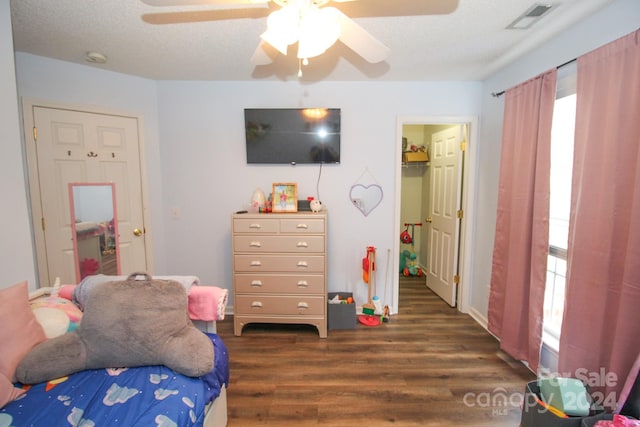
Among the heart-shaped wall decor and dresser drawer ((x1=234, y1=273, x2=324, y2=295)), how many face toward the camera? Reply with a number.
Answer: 2

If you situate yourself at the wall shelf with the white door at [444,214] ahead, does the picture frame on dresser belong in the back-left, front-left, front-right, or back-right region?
front-right

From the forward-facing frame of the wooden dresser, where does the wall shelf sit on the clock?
The wall shelf is roughly at 8 o'clock from the wooden dresser.

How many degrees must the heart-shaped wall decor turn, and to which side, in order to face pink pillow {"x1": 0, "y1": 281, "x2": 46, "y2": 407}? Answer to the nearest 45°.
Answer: approximately 45° to its right

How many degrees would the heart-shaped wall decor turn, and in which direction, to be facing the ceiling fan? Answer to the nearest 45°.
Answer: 0° — it already faces it

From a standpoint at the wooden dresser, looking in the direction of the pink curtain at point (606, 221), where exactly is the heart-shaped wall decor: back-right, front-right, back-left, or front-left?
front-left

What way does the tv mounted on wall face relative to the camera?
toward the camera

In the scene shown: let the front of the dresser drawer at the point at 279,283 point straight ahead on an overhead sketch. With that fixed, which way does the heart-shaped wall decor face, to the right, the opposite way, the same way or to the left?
the same way

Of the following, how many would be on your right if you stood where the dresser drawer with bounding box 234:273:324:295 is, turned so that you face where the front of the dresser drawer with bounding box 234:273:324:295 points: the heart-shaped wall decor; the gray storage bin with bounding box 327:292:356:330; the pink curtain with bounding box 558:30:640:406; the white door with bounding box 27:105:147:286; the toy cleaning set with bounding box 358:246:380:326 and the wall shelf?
1

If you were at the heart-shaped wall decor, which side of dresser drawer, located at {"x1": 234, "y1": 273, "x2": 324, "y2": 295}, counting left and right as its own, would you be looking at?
left

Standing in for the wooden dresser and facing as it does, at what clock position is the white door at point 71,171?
The white door is roughly at 3 o'clock from the wooden dresser.

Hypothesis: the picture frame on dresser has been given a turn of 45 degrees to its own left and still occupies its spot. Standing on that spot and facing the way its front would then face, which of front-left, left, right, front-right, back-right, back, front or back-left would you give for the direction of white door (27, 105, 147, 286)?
back-right

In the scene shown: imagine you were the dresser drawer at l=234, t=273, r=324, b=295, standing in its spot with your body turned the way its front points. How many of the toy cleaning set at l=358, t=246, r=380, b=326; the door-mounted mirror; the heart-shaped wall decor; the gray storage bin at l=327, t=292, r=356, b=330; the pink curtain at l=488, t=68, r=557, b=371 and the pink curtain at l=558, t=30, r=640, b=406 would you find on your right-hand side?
1

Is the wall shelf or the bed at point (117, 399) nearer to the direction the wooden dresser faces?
the bed

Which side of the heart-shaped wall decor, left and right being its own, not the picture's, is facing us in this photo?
front

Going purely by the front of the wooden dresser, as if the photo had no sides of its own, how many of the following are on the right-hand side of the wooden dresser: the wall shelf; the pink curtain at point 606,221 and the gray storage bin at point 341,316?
0

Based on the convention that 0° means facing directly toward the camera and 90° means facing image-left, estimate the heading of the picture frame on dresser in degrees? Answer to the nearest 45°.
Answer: approximately 0°

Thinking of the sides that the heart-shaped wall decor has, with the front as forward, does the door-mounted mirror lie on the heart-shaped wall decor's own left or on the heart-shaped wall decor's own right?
on the heart-shaped wall decor's own right

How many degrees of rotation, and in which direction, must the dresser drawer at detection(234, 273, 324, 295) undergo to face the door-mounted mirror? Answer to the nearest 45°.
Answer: approximately 90° to its right
